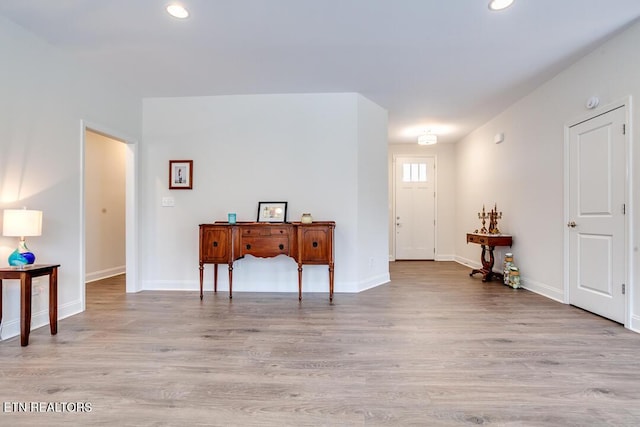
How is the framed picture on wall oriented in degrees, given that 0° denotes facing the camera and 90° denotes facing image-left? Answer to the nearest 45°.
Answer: approximately 0°

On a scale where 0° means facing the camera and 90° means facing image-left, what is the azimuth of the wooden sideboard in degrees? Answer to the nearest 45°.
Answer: approximately 0°

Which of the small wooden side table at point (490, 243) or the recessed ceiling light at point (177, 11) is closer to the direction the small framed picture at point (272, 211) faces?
the recessed ceiling light

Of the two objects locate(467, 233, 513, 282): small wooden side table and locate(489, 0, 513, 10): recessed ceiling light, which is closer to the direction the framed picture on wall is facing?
the recessed ceiling light

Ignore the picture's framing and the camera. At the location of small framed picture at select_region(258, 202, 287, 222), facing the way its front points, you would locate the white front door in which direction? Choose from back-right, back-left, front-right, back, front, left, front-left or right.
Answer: back-left

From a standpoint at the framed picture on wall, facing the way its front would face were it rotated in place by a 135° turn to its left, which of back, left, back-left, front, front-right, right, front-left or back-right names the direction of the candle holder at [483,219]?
front-right

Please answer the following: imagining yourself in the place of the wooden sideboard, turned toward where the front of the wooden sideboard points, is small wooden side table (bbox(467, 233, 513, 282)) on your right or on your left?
on your left

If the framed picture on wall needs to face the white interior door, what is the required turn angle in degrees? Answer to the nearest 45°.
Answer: approximately 45° to its left

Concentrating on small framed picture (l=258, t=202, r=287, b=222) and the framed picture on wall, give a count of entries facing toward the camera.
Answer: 2

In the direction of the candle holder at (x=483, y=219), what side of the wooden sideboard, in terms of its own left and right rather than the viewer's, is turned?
left

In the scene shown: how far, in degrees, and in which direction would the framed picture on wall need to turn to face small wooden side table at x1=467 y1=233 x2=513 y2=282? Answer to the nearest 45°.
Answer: approximately 90° to its left
